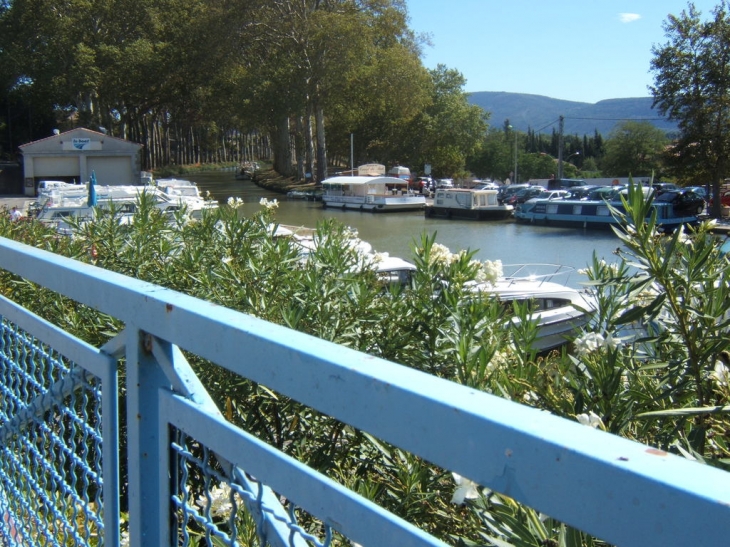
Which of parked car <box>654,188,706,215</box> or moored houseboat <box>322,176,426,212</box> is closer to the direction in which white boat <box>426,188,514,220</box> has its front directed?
the parked car

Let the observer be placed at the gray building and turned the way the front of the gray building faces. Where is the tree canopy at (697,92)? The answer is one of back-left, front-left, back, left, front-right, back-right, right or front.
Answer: front-left

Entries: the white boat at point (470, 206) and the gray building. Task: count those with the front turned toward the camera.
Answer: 1

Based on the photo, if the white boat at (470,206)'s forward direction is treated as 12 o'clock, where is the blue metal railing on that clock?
The blue metal railing is roughly at 3 o'clock from the white boat.

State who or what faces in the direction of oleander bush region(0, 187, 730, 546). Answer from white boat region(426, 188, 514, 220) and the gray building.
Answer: the gray building

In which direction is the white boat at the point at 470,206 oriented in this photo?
to the viewer's right

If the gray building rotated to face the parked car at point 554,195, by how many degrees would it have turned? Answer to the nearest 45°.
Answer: approximately 45° to its left

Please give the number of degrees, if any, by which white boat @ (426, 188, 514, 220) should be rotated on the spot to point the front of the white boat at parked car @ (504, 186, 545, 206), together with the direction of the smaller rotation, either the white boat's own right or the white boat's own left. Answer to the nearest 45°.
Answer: approximately 45° to the white boat's own left
